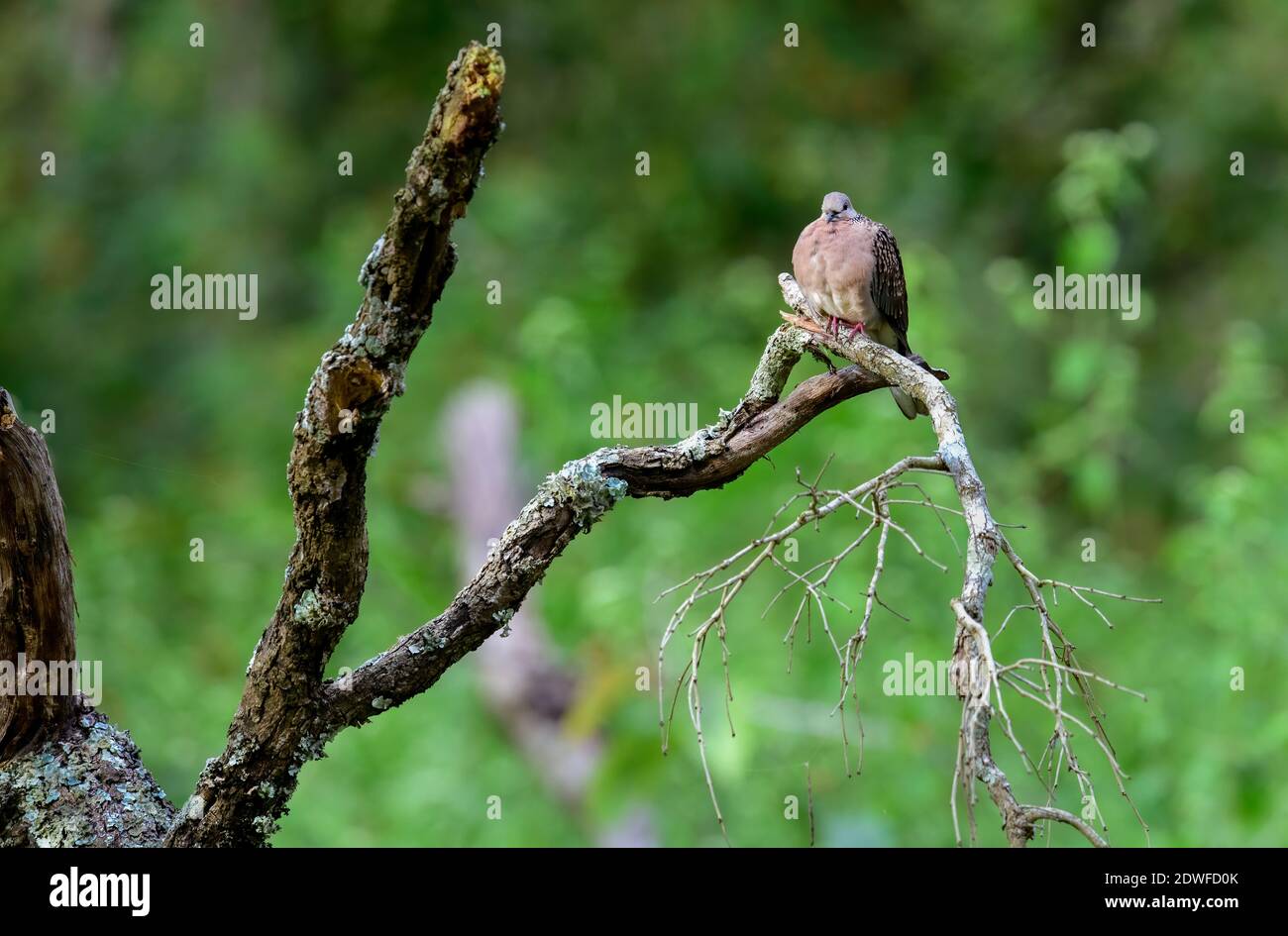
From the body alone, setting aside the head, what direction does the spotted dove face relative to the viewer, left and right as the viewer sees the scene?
facing the viewer and to the left of the viewer

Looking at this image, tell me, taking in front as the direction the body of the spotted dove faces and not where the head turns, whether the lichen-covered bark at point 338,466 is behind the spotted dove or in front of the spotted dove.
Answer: in front
